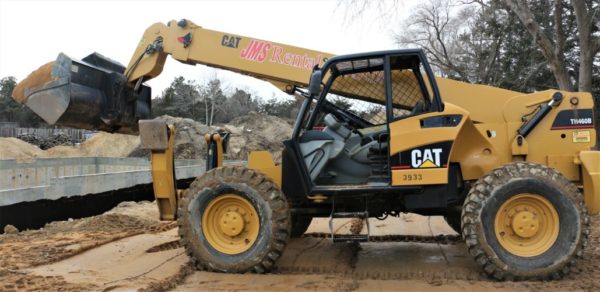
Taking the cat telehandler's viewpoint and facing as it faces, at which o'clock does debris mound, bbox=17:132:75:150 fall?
The debris mound is roughly at 2 o'clock from the cat telehandler.

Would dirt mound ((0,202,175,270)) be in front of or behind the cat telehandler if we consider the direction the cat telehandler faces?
in front

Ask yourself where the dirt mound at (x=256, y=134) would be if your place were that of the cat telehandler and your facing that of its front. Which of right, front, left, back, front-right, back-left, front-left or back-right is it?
right

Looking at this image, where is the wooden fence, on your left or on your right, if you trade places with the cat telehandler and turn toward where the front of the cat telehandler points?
on your right

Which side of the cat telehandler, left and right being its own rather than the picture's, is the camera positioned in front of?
left

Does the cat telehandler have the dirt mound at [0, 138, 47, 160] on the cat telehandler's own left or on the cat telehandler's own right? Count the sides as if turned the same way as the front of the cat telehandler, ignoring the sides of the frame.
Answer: on the cat telehandler's own right

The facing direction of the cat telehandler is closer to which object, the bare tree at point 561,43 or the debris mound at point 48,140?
the debris mound

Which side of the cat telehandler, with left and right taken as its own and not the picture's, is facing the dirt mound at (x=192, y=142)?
right

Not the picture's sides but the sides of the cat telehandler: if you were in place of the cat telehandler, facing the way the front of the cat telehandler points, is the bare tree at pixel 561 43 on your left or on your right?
on your right

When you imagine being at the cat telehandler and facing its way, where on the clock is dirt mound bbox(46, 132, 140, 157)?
The dirt mound is roughly at 2 o'clock from the cat telehandler.
